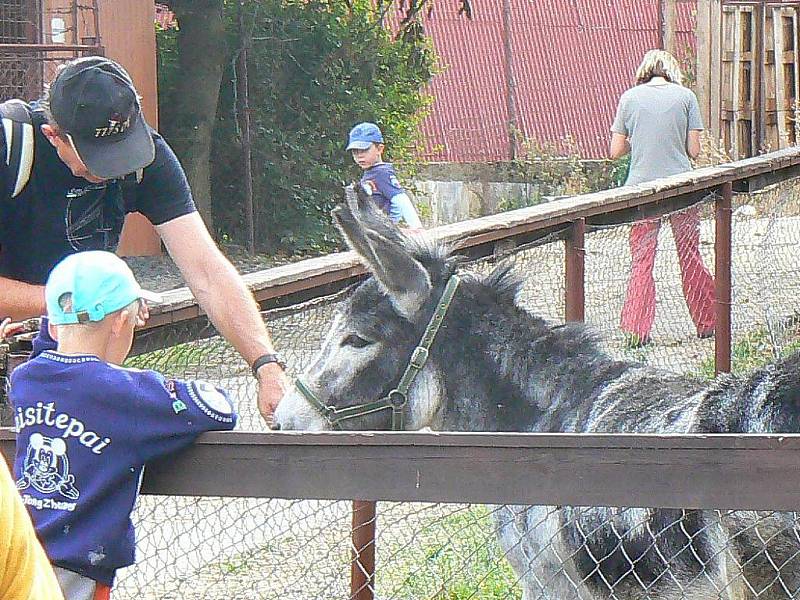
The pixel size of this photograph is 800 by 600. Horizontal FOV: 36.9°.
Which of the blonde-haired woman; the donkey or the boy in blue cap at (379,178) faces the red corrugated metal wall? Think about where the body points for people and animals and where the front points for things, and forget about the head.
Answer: the blonde-haired woman

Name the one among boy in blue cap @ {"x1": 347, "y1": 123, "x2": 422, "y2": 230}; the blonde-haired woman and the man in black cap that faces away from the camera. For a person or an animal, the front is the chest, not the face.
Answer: the blonde-haired woman

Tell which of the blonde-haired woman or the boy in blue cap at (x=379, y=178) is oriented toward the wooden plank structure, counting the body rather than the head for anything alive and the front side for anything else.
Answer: the blonde-haired woman

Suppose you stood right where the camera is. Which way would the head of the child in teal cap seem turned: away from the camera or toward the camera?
away from the camera

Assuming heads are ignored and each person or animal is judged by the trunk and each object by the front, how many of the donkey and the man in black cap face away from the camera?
0

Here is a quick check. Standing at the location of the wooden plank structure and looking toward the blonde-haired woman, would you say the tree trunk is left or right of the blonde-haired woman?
right

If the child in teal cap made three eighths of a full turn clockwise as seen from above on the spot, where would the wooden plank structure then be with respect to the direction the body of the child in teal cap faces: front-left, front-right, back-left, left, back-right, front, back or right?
back-left

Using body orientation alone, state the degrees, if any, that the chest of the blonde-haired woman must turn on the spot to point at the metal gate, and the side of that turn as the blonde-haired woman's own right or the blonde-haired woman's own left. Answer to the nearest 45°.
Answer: approximately 45° to the blonde-haired woman's own left

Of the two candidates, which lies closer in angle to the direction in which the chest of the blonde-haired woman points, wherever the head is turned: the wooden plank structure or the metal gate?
the wooden plank structure

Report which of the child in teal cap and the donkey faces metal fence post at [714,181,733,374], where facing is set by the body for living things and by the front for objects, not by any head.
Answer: the child in teal cap

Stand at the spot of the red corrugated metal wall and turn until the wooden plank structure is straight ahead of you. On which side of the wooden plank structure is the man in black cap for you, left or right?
right

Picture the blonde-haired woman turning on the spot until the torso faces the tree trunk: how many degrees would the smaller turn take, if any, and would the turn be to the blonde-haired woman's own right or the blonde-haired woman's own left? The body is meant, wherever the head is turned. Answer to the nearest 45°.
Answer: approximately 45° to the blonde-haired woman's own left

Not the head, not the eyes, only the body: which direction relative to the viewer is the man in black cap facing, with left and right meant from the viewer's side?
facing the viewer and to the right of the viewer

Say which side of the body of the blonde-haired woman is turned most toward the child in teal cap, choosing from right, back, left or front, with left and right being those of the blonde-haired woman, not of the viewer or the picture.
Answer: back

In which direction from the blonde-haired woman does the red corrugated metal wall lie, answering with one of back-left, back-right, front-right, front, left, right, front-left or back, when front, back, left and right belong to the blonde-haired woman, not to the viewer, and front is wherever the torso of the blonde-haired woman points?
front

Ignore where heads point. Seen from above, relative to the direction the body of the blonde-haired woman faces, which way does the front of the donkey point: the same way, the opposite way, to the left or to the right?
to the left

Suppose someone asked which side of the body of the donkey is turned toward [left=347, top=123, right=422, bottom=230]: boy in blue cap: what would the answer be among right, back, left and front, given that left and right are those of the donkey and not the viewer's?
right

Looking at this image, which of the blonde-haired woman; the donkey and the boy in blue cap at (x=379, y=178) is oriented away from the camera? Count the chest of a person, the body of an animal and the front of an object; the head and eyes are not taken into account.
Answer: the blonde-haired woman
